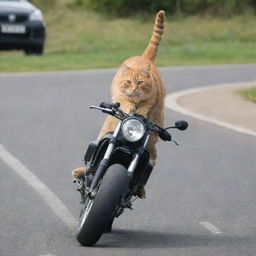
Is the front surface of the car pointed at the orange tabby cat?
yes

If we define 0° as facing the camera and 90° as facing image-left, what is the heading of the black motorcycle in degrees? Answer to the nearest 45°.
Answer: approximately 0°

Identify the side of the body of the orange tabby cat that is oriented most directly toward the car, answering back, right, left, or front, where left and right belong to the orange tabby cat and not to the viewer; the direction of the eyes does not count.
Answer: back

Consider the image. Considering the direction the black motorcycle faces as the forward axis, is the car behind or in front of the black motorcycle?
behind

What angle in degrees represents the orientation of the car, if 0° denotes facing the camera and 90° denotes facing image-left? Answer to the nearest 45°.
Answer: approximately 0°

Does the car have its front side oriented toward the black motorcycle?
yes
